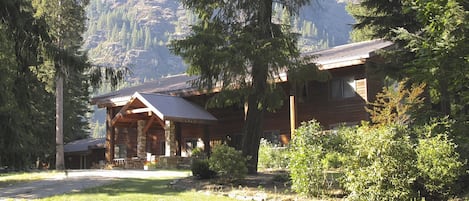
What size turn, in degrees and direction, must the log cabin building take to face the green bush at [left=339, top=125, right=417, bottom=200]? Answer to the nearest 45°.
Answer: approximately 45° to its left

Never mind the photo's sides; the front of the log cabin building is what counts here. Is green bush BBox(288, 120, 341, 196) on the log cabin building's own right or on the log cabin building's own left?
on the log cabin building's own left

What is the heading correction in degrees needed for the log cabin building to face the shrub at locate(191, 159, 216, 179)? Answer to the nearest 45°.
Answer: approximately 45° to its left

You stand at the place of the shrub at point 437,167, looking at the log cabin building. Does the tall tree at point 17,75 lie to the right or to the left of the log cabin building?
left

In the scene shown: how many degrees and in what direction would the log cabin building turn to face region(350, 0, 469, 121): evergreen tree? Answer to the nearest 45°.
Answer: approximately 45° to its left

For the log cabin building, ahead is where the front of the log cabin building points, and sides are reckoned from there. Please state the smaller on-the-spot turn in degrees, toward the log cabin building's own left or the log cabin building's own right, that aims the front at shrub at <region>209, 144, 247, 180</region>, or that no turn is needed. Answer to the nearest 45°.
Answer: approximately 45° to the log cabin building's own left

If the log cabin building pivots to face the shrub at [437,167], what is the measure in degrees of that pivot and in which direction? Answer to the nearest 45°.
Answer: approximately 45° to its left

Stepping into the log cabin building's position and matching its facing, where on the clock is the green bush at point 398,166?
The green bush is roughly at 10 o'clock from the log cabin building.

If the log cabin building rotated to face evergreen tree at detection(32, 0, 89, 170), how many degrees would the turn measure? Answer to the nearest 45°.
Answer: approximately 45° to its right

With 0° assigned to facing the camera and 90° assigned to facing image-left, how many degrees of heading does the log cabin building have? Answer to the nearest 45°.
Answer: approximately 45°
